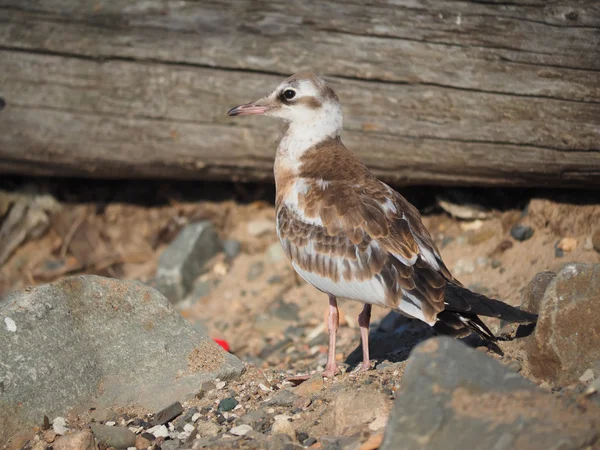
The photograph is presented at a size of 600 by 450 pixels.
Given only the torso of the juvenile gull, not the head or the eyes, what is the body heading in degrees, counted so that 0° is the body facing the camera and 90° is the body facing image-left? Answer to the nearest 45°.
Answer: approximately 90°

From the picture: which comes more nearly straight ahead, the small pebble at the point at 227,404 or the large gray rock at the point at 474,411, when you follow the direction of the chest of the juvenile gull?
the small pebble

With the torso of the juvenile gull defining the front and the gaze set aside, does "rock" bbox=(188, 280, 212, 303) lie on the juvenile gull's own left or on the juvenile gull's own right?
on the juvenile gull's own right

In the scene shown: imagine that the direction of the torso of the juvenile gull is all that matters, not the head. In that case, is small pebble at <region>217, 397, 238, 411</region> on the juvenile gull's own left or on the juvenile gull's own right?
on the juvenile gull's own left

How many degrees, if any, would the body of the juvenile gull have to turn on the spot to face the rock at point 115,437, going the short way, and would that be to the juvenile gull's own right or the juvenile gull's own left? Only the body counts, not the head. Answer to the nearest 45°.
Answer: approximately 45° to the juvenile gull's own left

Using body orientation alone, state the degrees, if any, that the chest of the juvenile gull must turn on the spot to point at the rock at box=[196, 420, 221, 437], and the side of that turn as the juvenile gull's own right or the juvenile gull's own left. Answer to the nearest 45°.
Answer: approximately 45° to the juvenile gull's own left

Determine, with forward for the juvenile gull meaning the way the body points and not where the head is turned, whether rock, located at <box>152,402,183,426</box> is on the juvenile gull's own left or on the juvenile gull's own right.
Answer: on the juvenile gull's own left

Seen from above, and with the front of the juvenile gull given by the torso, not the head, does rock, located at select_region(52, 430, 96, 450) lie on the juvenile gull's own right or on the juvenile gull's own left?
on the juvenile gull's own left
